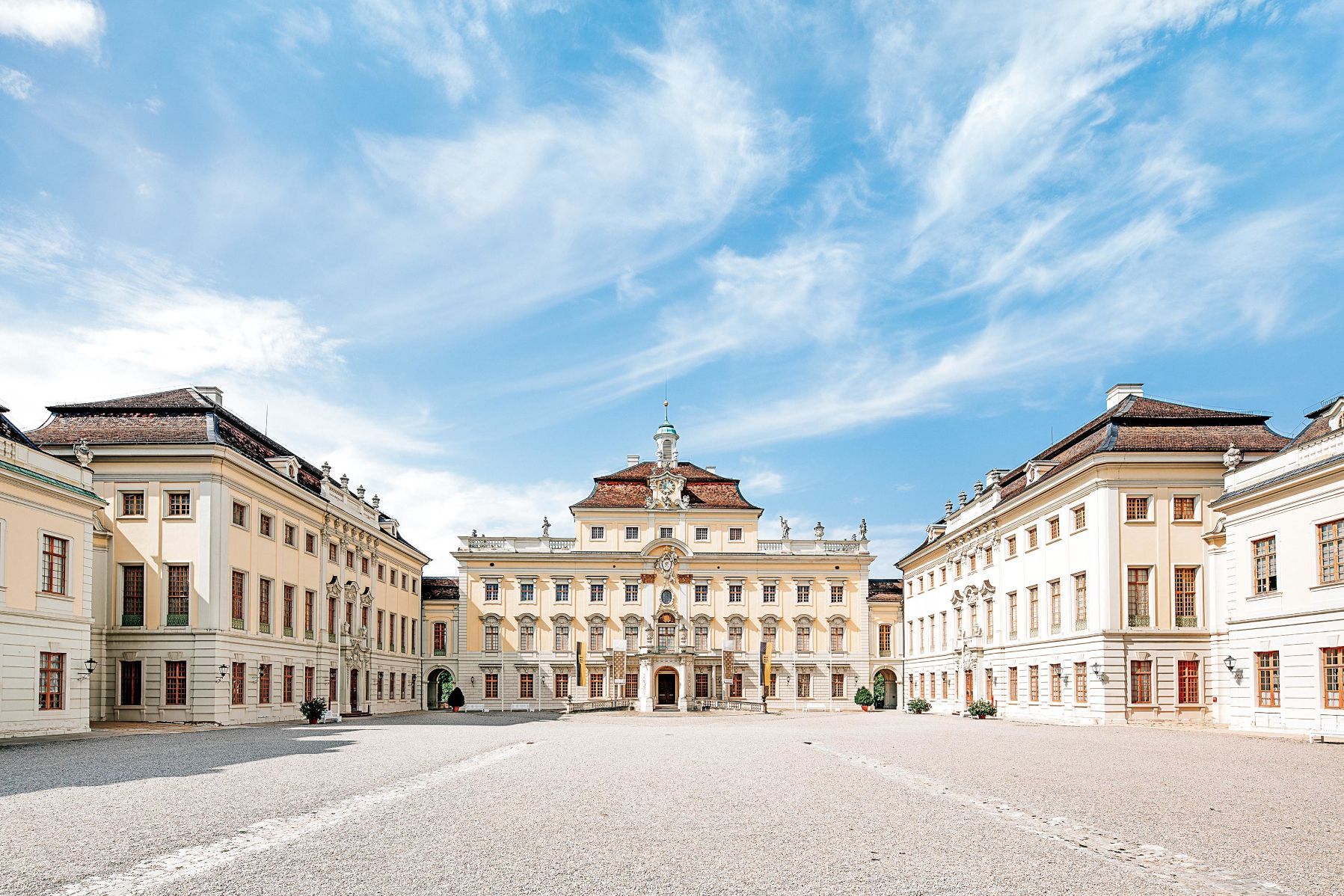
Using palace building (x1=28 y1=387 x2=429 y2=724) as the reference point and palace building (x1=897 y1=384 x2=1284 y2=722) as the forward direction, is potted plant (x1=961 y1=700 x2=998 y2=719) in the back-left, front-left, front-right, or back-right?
front-left

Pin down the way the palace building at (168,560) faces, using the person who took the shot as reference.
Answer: facing the viewer and to the right of the viewer

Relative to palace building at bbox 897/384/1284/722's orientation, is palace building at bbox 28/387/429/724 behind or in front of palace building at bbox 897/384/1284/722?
in front

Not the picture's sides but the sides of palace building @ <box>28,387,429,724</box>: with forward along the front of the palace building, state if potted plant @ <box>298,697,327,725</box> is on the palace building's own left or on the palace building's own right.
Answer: on the palace building's own left

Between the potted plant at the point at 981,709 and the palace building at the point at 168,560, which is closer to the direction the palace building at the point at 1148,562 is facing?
the palace building

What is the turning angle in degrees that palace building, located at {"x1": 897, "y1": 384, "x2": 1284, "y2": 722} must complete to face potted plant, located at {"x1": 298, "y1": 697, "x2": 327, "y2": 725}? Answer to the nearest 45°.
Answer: approximately 45° to its right

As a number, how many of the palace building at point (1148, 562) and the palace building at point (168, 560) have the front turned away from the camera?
0

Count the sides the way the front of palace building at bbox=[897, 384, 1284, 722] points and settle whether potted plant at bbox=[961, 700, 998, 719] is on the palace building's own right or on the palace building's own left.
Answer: on the palace building's own right

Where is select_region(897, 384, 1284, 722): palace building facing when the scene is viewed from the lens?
facing the viewer and to the left of the viewer
